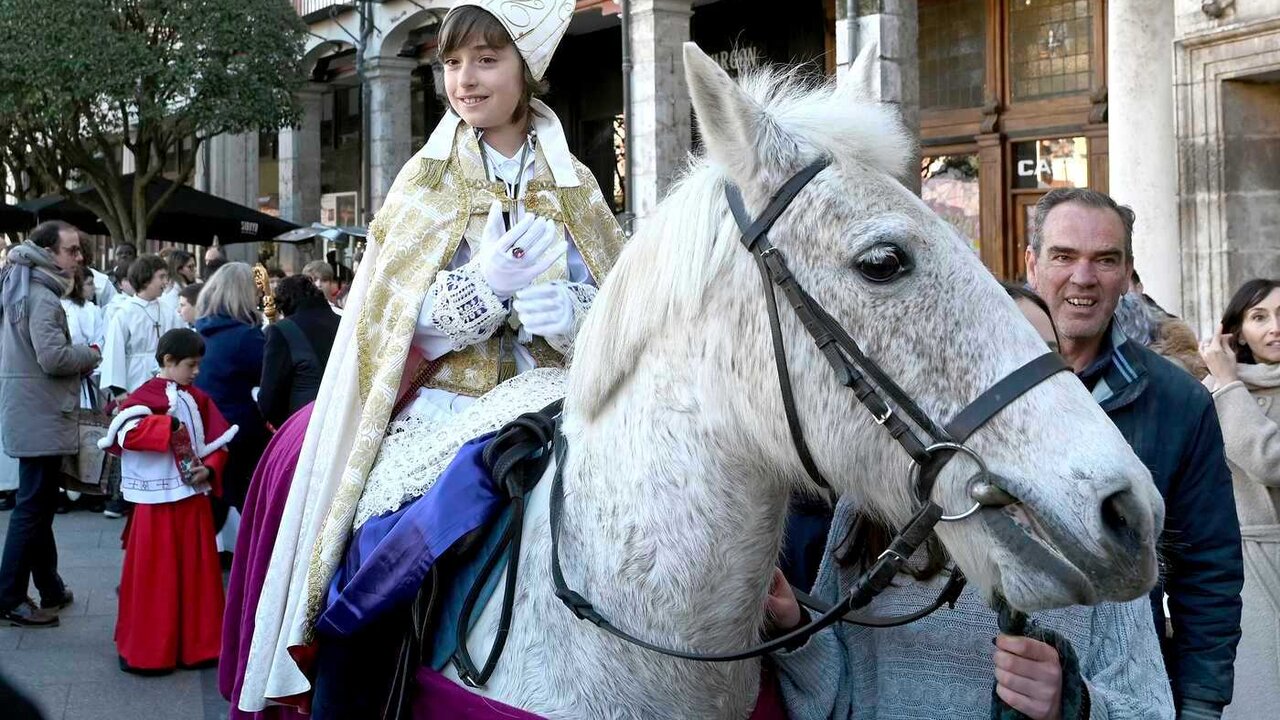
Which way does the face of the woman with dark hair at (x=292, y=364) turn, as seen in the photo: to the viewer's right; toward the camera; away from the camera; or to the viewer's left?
away from the camera

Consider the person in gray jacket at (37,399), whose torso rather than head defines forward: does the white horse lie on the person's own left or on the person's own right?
on the person's own right

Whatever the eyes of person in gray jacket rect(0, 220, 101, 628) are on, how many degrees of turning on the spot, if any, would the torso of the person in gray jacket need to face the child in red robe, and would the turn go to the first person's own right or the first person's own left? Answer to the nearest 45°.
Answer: approximately 45° to the first person's own right

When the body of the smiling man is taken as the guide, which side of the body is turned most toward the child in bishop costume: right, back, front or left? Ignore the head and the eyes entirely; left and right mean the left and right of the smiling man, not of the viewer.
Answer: right

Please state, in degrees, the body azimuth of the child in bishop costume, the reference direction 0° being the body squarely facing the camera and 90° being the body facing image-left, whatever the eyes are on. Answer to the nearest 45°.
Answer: approximately 315°

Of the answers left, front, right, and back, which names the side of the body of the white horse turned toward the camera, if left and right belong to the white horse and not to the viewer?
right

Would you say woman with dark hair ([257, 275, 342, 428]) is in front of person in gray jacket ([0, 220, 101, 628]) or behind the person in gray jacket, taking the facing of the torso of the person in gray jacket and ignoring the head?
in front

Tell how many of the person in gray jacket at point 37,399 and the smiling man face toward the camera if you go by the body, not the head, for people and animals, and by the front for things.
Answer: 1

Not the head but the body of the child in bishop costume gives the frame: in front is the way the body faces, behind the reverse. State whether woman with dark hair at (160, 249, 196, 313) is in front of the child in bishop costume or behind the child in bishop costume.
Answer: behind
